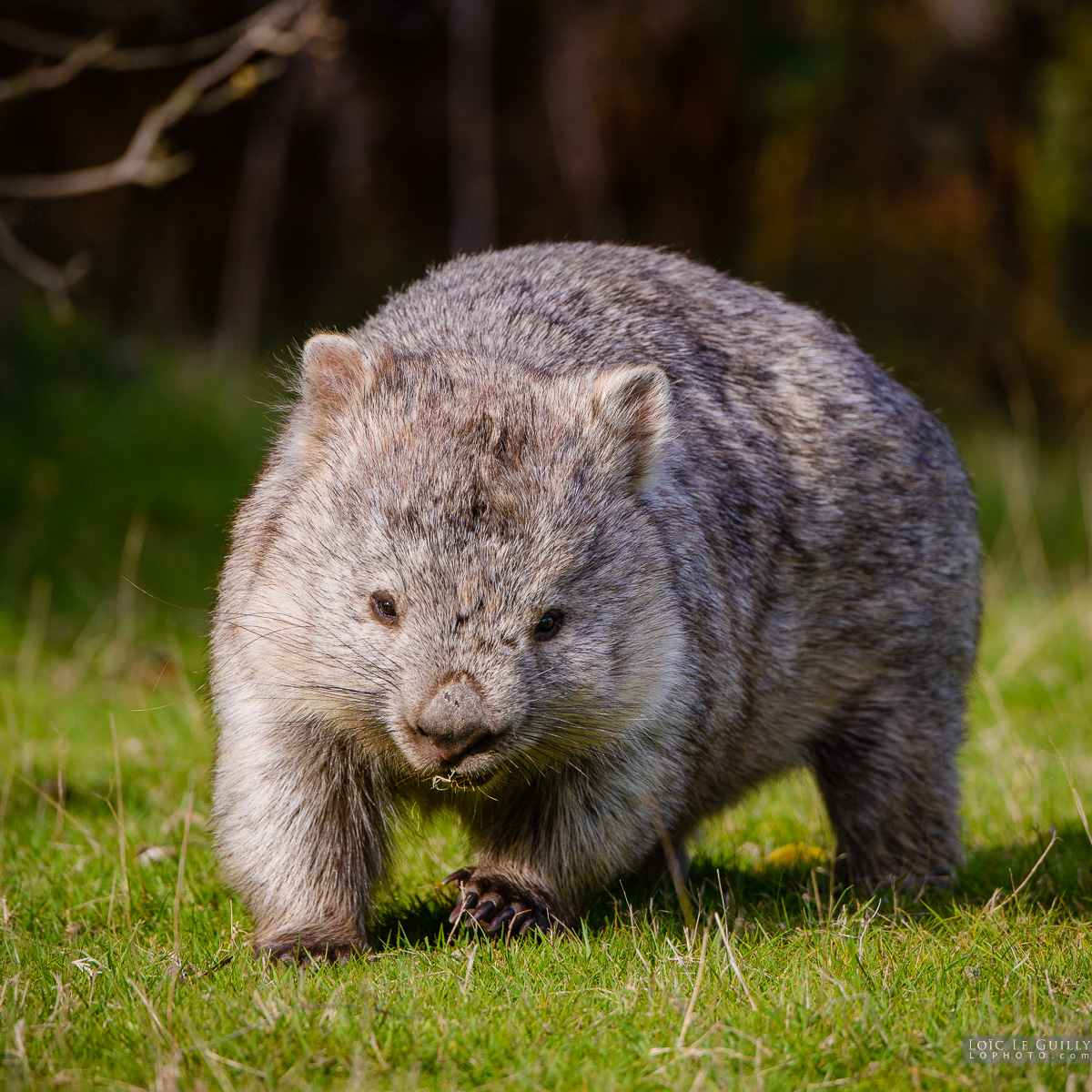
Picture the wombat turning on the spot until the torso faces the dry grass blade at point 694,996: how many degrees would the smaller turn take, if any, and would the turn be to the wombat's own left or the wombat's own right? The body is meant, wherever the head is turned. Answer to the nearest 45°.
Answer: approximately 45° to the wombat's own left

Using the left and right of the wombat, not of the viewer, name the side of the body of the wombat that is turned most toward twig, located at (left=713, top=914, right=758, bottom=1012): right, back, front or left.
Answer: left

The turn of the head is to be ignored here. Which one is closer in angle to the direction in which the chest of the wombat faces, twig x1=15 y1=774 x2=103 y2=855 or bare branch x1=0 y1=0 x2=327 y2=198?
the twig

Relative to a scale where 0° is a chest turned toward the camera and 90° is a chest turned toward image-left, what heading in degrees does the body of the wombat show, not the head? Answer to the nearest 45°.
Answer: approximately 45°

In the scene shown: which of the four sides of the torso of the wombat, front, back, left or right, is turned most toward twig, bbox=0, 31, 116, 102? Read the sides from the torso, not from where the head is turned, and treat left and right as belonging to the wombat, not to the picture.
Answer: right

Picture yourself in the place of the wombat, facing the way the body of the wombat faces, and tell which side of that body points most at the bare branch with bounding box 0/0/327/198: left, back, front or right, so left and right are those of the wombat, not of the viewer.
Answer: right
